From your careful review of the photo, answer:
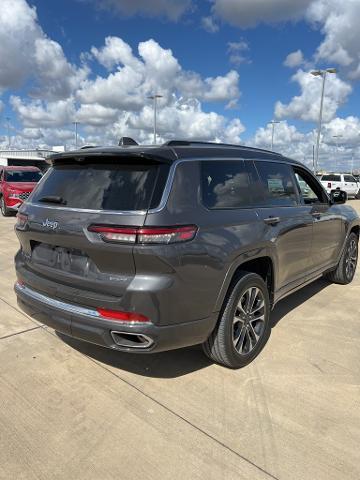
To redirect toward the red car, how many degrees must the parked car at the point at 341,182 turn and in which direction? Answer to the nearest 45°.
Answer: approximately 180°

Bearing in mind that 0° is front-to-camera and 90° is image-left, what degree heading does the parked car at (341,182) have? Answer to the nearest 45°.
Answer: approximately 225°

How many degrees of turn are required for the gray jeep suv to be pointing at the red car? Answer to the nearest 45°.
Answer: approximately 90° to its left

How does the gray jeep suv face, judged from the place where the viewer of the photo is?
facing away from the viewer and to the right of the viewer

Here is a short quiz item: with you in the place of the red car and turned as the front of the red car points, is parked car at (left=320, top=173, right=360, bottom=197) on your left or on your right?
on your left
